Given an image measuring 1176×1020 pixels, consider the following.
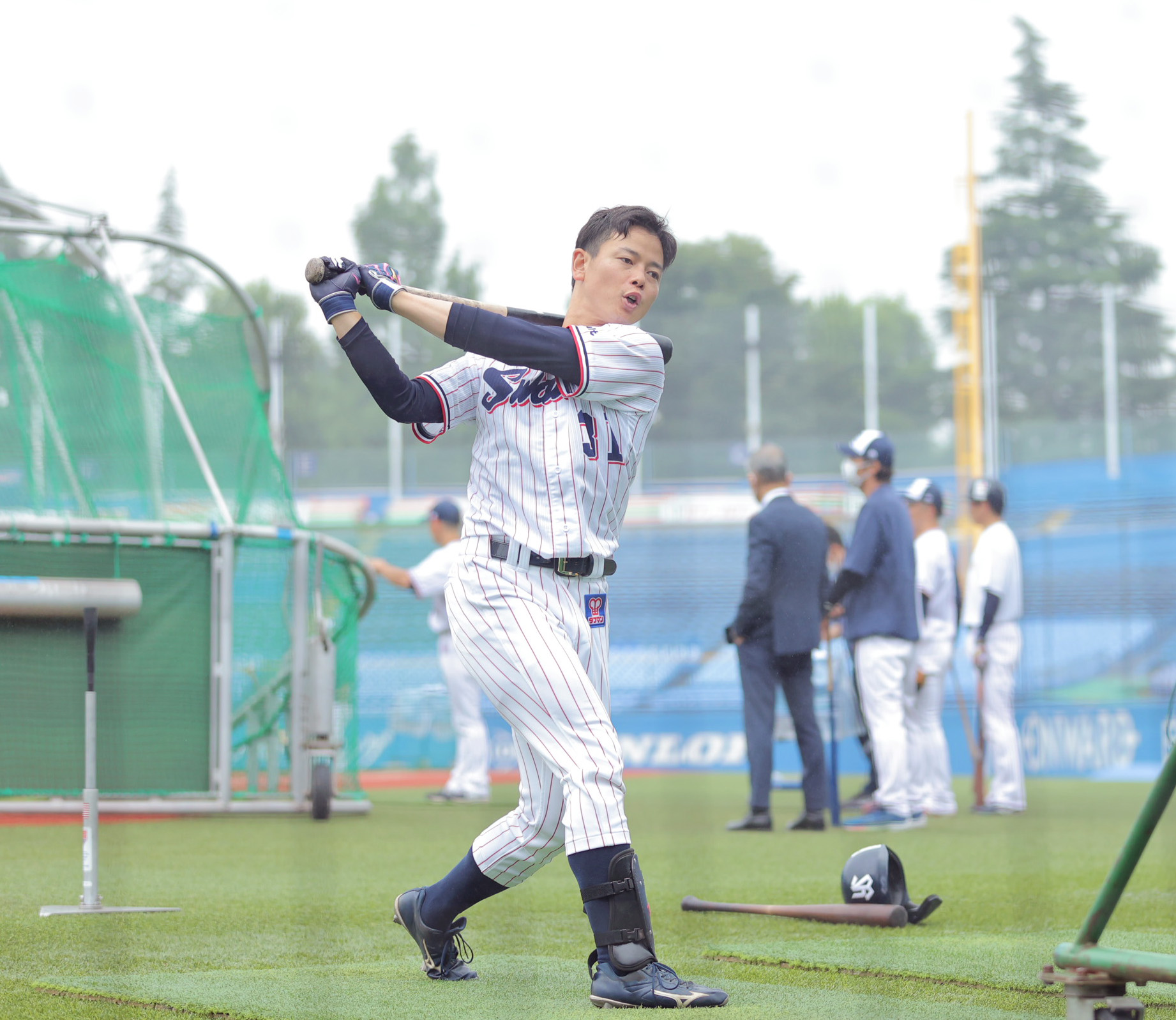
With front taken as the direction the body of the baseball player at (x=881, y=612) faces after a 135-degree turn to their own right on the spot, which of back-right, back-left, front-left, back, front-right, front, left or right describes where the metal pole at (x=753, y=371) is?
front-left

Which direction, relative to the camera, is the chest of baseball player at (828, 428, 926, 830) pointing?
to the viewer's left

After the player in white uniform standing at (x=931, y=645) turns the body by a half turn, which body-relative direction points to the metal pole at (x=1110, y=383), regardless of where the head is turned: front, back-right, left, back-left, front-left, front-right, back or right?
left

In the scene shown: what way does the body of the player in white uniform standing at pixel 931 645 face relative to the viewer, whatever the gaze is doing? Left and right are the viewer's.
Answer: facing to the left of the viewer

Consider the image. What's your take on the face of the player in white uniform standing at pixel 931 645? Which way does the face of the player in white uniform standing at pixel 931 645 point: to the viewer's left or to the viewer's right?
to the viewer's left

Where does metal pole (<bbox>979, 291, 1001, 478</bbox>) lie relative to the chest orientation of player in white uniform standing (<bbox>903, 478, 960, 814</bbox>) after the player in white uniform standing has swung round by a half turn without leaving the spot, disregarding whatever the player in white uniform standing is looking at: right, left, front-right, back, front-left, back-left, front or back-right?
left

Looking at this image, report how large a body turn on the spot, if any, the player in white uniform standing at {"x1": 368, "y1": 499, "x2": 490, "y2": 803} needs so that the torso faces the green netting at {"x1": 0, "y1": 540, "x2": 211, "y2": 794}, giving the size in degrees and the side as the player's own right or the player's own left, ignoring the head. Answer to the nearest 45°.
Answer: approximately 45° to the player's own left

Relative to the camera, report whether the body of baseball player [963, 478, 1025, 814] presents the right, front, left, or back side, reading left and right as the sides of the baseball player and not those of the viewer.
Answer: left

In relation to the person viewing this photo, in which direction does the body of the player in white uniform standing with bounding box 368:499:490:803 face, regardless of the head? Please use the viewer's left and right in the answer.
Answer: facing to the left of the viewer

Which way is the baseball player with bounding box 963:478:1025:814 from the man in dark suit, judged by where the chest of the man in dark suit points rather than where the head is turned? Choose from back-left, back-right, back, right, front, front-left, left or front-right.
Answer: right

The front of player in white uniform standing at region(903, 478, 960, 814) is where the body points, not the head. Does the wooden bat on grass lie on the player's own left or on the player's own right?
on the player's own left

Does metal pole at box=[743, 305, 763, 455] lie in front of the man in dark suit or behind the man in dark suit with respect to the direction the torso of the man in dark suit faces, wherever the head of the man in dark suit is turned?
in front

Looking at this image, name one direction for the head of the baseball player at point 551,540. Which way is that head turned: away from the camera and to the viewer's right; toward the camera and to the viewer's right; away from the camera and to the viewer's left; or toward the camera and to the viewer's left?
toward the camera and to the viewer's right

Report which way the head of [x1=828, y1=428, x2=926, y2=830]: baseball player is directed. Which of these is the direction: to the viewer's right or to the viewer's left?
to the viewer's left

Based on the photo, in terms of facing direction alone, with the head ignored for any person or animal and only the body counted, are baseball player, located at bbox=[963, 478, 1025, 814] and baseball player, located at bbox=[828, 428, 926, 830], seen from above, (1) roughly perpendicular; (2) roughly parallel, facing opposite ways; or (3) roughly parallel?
roughly parallel

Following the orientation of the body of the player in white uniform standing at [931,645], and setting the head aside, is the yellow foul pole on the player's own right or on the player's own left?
on the player's own right

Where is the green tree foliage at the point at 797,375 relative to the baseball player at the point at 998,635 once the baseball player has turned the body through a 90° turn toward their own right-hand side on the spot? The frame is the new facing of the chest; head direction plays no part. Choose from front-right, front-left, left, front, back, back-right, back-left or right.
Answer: front

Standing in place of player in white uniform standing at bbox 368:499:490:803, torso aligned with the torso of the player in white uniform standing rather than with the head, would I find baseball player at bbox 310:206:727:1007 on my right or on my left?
on my left
